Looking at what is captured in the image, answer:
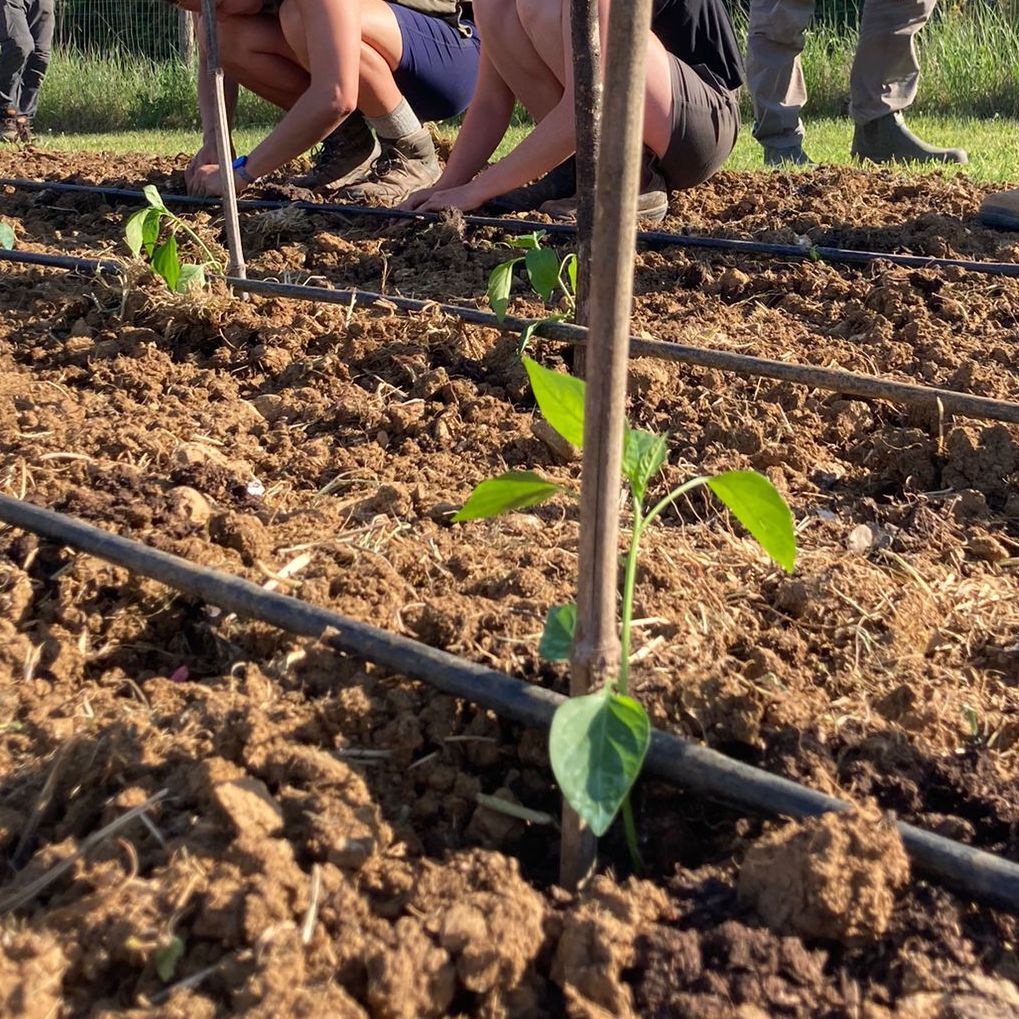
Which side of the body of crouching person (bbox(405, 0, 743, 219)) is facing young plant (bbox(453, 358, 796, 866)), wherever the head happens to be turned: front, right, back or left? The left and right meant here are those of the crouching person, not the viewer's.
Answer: left

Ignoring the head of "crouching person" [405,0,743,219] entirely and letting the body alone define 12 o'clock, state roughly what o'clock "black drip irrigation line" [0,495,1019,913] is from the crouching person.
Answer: The black drip irrigation line is roughly at 9 o'clock from the crouching person.

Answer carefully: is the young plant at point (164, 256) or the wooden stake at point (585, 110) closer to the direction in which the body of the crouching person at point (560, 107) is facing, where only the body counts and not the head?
the young plant

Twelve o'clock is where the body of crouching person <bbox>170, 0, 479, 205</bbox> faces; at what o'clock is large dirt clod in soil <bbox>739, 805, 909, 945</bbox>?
The large dirt clod in soil is roughly at 9 o'clock from the crouching person.

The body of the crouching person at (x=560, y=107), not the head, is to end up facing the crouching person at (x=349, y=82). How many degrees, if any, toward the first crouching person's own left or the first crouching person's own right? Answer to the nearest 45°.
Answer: approximately 45° to the first crouching person's own right

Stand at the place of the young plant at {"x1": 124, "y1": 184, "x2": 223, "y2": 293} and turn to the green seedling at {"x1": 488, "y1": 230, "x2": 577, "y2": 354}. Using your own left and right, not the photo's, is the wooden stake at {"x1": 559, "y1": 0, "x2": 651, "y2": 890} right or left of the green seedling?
right

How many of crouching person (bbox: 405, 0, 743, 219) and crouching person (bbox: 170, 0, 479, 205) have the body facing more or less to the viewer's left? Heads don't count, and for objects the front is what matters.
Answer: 2

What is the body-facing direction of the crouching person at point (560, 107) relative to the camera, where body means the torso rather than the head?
to the viewer's left

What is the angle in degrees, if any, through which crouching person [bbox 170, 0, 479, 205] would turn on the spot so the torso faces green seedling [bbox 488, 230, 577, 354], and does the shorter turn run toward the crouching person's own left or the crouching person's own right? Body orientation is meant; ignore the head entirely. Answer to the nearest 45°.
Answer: approximately 90° to the crouching person's own left

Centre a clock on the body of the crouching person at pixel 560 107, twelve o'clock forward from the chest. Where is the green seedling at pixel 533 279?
The green seedling is roughly at 9 o'clock from the crouching person.

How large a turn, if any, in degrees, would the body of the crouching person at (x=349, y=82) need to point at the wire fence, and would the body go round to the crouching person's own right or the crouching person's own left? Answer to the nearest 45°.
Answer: approximately 90° to the crouching person's own right

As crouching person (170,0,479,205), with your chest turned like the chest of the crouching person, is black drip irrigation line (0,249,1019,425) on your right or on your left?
on your left

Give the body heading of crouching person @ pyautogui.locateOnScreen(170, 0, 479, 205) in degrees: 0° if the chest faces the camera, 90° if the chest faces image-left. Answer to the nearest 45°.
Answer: approximately 90°
